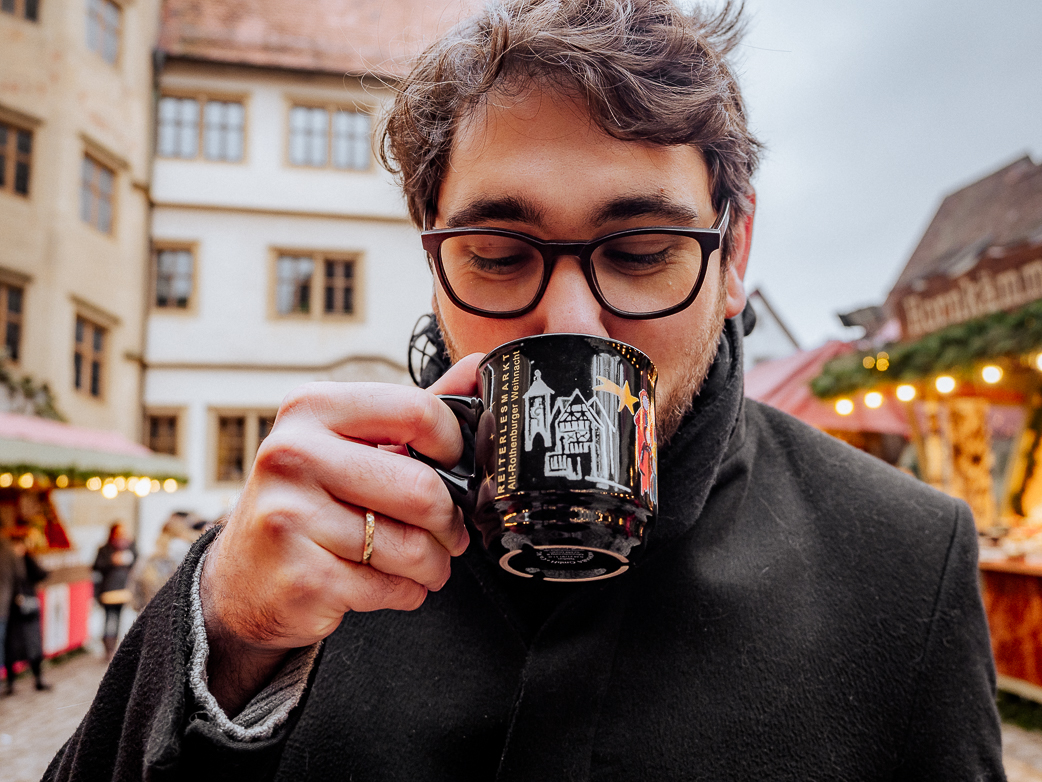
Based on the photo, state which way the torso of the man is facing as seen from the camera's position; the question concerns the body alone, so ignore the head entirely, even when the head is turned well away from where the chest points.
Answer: toward the camera

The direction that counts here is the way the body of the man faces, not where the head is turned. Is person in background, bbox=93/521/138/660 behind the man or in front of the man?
behind

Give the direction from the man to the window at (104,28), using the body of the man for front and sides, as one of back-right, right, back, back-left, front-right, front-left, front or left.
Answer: back-right

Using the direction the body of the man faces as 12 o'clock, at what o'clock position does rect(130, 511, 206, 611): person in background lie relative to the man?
The person in background is roughly at 5 o'clock from the man.

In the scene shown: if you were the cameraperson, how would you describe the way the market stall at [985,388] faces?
facing the viewer and to the left of the viewer

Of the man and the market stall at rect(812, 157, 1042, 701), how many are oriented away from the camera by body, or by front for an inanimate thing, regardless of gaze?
0

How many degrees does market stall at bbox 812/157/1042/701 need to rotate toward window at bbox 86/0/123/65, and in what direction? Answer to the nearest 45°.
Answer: approximately 45° to its right

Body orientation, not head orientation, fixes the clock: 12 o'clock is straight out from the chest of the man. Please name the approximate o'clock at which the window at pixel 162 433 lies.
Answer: The window is roughly at 5 o'clock from the man.

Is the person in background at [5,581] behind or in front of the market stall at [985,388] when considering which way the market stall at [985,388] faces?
in front

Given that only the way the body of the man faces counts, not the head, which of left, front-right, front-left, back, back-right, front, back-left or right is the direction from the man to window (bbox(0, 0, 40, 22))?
back-right

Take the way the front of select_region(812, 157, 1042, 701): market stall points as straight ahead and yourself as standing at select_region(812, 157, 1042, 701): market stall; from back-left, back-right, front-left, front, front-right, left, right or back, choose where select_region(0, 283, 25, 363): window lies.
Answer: front-right
